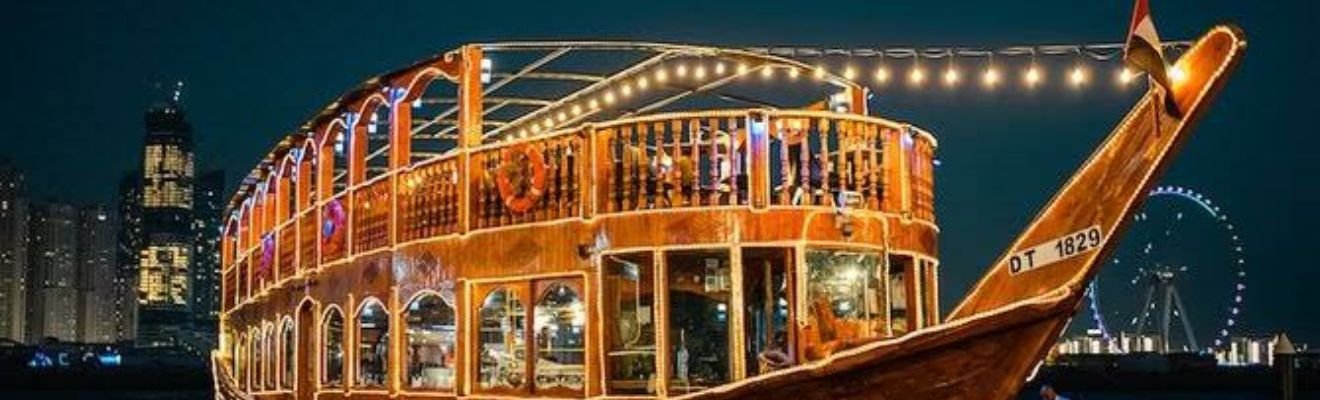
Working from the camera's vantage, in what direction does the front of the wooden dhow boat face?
facing the viewer and to the right of the viewer
